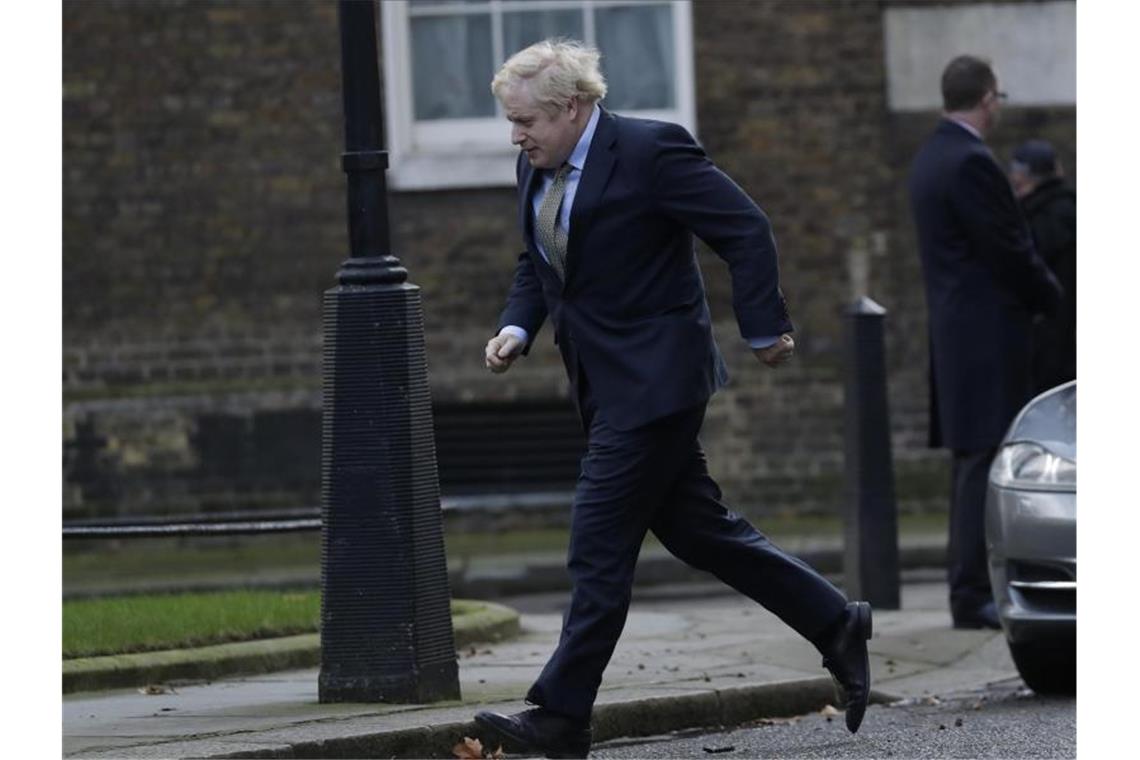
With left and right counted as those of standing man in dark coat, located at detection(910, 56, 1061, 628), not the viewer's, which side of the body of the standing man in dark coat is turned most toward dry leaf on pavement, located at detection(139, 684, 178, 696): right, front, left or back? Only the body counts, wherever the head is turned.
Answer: back

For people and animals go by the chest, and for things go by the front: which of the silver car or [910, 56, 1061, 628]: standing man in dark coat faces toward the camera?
the silver car

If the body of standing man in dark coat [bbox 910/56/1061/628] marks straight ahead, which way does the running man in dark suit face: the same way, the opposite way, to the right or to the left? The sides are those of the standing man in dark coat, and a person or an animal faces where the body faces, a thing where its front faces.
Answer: the opposite way

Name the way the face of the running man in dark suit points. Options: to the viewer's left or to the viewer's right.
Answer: to the viewer's left

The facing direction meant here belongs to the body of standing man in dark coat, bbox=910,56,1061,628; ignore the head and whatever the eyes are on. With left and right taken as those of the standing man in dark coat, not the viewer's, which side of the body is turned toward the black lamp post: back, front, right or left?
back

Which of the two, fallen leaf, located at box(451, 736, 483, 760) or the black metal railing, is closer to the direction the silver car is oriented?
the fallen leaf

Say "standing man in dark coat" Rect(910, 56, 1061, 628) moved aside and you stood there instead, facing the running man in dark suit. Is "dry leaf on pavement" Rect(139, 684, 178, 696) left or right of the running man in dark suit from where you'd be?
right

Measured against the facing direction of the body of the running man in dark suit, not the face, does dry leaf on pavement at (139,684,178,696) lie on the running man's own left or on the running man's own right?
on the running man's own right

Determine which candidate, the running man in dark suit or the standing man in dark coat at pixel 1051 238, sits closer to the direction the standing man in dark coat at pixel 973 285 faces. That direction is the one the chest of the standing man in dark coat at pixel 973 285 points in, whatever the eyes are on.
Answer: the standing man in dark coat

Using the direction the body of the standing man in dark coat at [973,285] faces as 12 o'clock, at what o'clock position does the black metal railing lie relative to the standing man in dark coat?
The black metal railing is roughly at 7 o'clock from the standing man in dark coat.

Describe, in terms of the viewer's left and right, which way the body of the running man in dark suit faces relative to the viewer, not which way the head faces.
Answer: facing the viewer and to the left of the viewer

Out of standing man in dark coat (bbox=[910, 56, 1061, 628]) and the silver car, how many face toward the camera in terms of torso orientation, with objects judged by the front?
1

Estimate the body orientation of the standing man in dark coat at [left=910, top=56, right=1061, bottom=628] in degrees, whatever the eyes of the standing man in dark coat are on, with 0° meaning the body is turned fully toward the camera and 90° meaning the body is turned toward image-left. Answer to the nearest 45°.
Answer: approximately 225°
